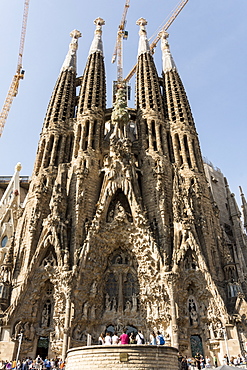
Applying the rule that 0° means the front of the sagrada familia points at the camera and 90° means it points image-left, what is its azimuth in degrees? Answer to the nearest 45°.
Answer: approximately 0°
